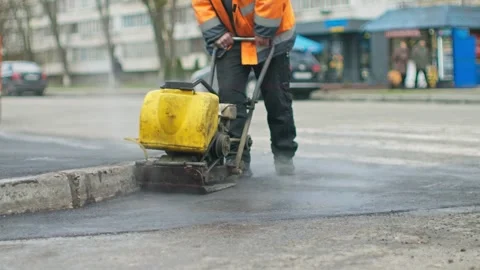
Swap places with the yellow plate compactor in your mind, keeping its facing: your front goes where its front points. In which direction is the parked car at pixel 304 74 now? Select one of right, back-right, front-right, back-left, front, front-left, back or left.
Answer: back-right

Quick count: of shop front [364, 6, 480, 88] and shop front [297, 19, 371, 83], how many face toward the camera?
2

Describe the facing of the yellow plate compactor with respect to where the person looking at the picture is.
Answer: facing the viewer and to the left of the viewer

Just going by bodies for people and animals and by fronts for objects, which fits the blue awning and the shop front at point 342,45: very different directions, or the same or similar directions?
same or similar directions

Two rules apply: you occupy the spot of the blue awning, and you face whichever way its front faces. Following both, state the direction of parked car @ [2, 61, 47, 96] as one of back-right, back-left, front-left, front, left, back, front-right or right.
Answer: right

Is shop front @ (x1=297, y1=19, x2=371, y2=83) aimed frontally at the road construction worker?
yes

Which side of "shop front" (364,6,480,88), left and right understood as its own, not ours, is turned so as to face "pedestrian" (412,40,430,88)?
front

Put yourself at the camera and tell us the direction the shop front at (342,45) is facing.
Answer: facing the viewer

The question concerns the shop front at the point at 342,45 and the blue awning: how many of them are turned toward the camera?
2

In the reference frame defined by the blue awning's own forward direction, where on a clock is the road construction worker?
The road construction worker is roughly at 12 o'clock from the blue awning.

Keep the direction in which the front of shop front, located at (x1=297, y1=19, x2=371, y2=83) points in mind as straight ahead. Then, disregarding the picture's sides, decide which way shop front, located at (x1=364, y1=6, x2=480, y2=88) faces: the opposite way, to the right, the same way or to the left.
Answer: the same way

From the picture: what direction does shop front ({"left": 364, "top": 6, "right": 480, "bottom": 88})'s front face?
toward the camera

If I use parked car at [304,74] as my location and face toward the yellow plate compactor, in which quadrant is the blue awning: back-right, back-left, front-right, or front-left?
back-left
